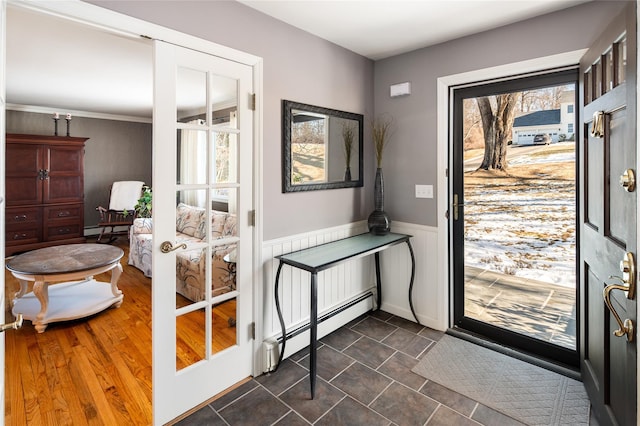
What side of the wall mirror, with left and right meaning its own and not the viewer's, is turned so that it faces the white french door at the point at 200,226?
right

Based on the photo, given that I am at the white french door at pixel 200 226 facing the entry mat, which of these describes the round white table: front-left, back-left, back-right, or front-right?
back-left

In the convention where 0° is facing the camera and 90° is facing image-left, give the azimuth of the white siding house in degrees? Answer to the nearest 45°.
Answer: approximately 0°

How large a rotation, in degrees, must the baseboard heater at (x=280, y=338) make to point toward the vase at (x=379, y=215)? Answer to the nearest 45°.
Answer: approximately 90° to its left

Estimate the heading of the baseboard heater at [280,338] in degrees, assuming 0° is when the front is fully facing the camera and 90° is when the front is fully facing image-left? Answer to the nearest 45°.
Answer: approximately 315°
